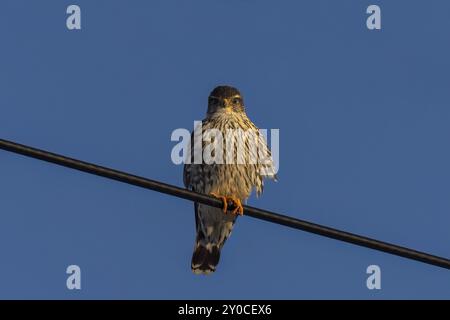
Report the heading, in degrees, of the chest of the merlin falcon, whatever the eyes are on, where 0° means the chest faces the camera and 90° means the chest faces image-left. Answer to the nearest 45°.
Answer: approximately 0°
